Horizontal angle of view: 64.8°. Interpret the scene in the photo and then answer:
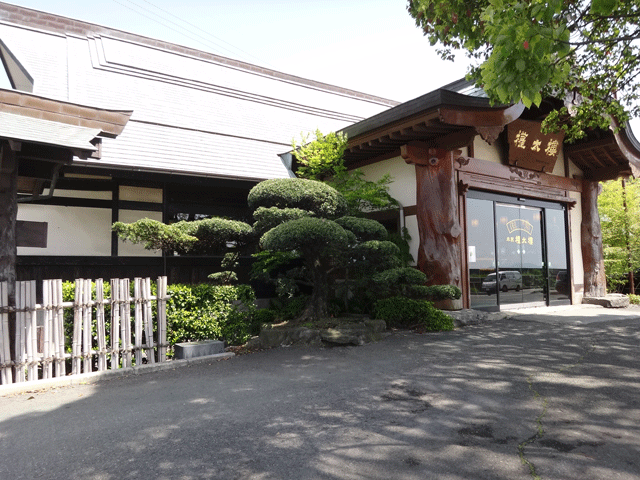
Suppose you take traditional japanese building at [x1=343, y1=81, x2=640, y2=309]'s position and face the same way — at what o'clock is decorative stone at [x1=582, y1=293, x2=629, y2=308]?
The decorative stone is roughly at 9 o'clock from the traditional japanese building.

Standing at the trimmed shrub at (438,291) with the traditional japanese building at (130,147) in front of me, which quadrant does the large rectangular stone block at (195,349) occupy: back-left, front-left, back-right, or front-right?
front-left

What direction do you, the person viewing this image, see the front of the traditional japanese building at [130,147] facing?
facing the viewer and to the right of the viewer

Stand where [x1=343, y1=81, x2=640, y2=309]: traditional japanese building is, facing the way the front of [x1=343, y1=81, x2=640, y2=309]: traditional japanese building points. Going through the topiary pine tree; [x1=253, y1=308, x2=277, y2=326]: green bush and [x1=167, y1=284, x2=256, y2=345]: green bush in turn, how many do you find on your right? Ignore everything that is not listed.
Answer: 3

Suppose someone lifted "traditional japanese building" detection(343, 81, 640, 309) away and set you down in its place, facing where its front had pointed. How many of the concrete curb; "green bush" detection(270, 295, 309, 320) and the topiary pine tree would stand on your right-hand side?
3

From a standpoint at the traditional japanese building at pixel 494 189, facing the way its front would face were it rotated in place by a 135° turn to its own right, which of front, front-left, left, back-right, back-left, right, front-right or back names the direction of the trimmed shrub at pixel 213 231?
front-left

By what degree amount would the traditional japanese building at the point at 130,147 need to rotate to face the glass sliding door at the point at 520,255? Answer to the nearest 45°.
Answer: approximately 45° to its left

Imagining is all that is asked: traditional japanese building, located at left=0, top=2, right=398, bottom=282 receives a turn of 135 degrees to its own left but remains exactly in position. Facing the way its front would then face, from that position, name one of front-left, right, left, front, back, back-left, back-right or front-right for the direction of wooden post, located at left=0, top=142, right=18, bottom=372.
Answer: back

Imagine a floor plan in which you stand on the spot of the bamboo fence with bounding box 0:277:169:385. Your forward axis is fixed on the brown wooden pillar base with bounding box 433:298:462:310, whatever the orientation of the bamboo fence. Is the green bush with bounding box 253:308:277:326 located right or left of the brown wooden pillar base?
left

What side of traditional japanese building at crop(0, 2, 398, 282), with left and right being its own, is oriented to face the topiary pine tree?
front

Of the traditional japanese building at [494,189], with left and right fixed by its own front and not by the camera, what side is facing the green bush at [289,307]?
right

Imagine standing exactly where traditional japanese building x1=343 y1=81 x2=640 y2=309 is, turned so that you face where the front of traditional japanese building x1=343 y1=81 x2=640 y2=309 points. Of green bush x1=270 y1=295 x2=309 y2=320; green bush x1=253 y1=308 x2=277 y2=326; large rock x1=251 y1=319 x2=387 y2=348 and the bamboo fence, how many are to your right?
4

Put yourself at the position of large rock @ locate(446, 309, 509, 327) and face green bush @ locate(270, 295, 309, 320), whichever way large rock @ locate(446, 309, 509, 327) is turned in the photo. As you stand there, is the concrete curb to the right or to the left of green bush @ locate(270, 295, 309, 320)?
left

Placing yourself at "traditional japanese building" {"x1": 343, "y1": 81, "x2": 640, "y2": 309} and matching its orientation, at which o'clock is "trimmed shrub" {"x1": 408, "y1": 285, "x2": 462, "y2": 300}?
The trimmed shrub is roughly at 2 o'clock from the traditional japanese building.

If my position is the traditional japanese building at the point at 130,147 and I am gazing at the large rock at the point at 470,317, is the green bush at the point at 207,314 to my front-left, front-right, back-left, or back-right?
front-right
